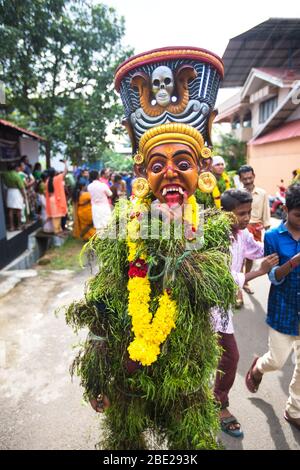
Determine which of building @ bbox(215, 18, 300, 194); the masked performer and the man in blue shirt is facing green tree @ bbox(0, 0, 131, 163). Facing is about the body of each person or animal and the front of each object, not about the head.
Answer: the building

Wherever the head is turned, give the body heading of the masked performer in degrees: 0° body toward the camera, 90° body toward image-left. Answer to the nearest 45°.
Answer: approximately 0°

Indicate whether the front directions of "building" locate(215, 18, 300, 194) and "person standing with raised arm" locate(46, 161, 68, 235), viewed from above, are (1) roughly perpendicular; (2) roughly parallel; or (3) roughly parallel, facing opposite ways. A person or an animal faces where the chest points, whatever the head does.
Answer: roughly perpendicular

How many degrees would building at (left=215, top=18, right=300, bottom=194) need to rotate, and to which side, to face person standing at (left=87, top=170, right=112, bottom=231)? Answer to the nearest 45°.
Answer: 0° — it already faces them
